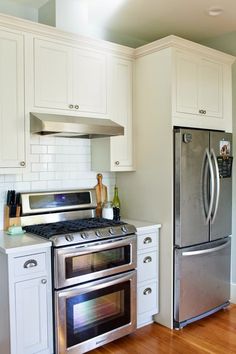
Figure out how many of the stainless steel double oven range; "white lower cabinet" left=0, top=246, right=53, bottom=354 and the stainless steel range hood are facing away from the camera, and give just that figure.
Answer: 0

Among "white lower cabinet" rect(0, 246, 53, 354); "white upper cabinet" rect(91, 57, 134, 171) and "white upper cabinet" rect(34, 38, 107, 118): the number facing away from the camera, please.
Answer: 0

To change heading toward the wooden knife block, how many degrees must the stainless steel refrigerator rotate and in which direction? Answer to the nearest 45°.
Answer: approximately 90° to its right

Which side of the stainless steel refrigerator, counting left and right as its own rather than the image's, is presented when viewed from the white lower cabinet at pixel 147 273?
right

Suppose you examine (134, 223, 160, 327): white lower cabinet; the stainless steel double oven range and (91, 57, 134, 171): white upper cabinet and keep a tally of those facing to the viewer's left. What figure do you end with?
0

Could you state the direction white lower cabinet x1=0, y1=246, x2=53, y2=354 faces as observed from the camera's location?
facing the viewer and to the right of the viewer

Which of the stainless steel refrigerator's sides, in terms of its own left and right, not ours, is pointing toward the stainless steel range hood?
right

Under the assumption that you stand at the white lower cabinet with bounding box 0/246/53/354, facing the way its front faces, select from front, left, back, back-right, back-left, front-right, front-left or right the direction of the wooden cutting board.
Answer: left
